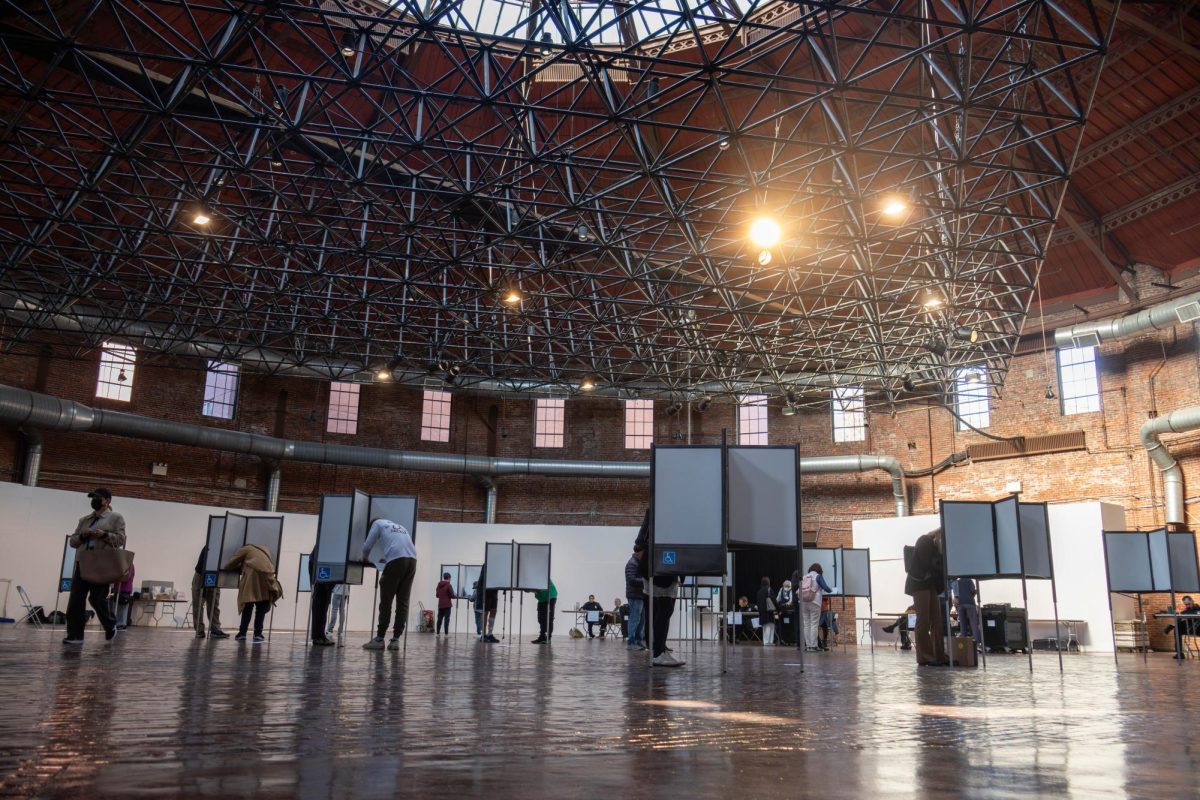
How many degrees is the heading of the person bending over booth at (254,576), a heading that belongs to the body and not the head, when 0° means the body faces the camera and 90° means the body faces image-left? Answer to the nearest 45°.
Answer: approximately 135°

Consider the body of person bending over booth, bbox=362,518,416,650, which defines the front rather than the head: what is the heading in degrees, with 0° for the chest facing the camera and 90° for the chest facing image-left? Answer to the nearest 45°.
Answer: approximately 135°

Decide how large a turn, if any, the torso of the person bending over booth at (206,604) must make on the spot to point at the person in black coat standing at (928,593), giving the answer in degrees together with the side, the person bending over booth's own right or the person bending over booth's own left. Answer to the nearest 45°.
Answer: approximately 45° to the person bending over booth's own right

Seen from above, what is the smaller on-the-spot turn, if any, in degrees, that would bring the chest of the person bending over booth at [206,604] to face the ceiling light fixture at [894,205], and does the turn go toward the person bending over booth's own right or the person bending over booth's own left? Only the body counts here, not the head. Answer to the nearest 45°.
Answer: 0° — they already face it

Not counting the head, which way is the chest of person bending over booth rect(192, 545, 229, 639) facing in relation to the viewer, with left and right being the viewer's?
facing to the right of the viewer

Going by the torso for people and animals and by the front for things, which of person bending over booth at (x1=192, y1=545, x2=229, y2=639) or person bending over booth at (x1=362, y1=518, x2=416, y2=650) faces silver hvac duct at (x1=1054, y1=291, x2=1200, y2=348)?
person bending over booth at (x1=192, y1=545, x2=229, y2=639)

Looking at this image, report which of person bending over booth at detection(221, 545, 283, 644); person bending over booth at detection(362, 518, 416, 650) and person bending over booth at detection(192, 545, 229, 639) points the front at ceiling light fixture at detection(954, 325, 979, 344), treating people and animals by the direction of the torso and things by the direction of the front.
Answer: person bending over booth at detection(192, 545, 229, 639)

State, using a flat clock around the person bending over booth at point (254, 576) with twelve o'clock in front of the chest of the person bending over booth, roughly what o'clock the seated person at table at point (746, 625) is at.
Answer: The seated person at table is roughly at 3 o'clock from the person bending over booth.
